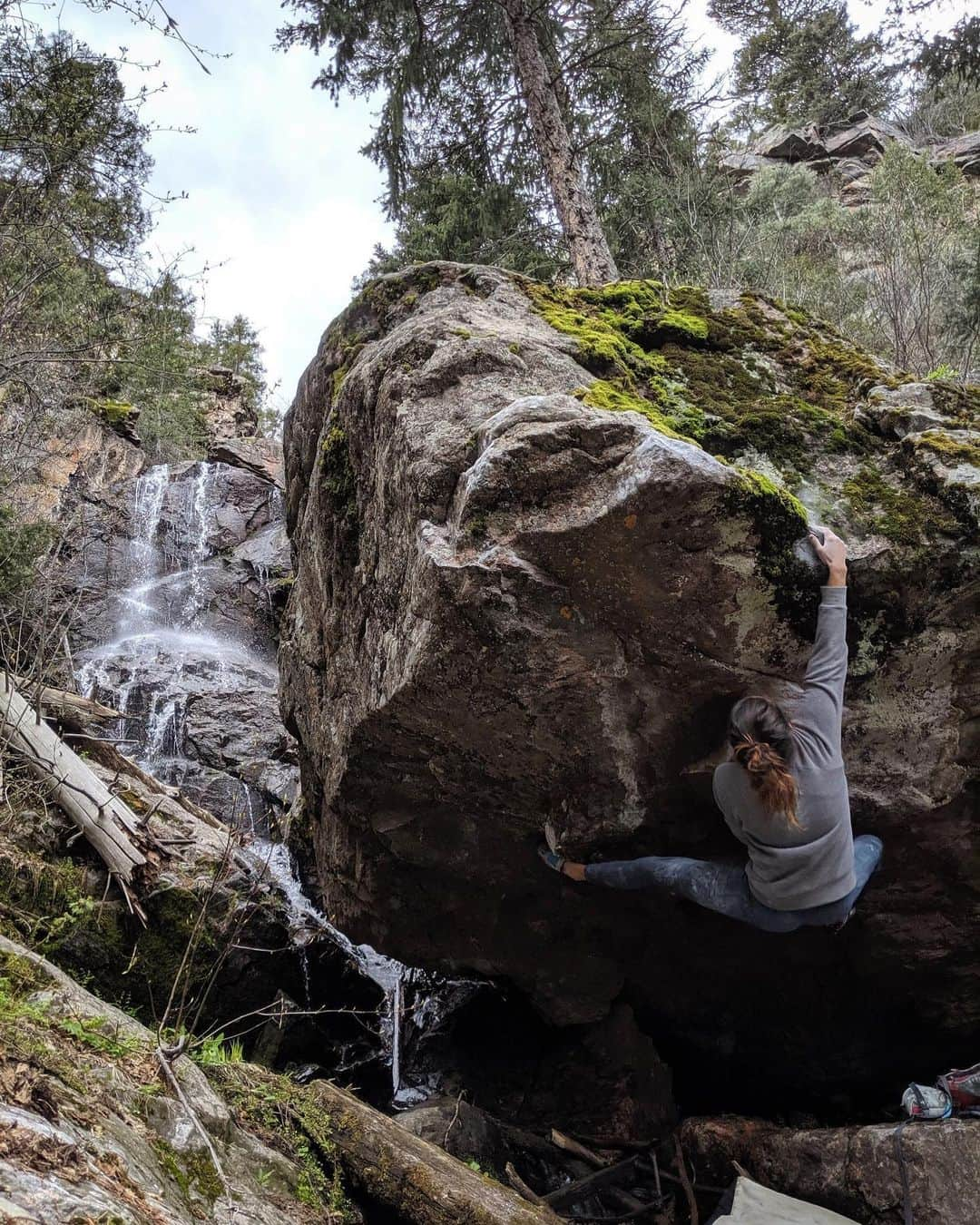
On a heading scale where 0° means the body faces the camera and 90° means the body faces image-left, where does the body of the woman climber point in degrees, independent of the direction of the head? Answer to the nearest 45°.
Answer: approximately 180°

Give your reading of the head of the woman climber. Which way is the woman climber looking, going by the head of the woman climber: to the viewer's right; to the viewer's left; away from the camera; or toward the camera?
away from the camera

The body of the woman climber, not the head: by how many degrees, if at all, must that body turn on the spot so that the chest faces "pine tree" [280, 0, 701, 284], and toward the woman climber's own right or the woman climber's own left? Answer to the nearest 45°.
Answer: approximately 45° to the woman climber's own left
